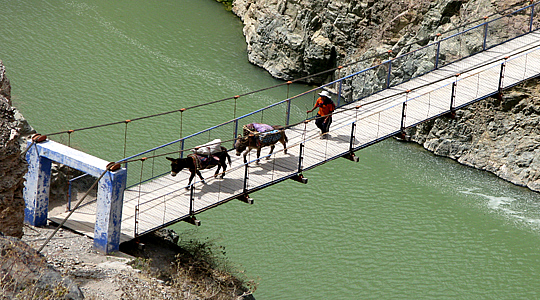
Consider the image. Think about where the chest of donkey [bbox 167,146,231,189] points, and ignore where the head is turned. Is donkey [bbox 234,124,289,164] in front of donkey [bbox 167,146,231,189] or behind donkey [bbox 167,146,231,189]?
behind

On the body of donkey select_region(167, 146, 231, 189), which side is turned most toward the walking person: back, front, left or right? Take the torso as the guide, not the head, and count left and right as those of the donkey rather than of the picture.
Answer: back

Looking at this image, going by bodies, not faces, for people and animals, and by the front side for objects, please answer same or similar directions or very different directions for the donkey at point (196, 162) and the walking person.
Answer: same or similar directions

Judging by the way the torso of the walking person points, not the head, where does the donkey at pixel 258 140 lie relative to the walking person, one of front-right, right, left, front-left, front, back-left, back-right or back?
front

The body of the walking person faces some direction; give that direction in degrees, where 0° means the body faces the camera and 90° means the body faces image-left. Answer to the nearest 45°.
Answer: approximately 45°

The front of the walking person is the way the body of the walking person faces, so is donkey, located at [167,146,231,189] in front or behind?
in front

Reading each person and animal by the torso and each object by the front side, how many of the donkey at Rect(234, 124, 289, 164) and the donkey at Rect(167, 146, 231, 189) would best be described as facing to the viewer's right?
0

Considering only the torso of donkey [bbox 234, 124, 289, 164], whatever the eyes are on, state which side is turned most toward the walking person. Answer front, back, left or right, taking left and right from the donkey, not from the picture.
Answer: back

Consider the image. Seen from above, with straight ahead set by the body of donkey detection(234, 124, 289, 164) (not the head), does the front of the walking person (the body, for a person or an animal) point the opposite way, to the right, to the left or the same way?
the same way
